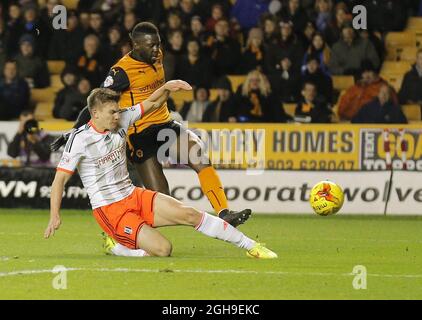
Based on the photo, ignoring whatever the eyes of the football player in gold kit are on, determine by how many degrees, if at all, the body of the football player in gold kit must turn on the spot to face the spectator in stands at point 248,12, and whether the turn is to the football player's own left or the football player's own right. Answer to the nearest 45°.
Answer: approximately 135° to the football player's own left

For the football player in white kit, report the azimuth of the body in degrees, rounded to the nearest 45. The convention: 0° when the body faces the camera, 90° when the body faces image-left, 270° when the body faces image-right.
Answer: approximately 315°

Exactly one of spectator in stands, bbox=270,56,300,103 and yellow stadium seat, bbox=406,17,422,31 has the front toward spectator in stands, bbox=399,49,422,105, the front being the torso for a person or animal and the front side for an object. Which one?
the yellow stadium seat

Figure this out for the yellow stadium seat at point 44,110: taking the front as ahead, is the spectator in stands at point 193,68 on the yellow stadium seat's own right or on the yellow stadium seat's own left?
on the yellow stadium seat's own left
